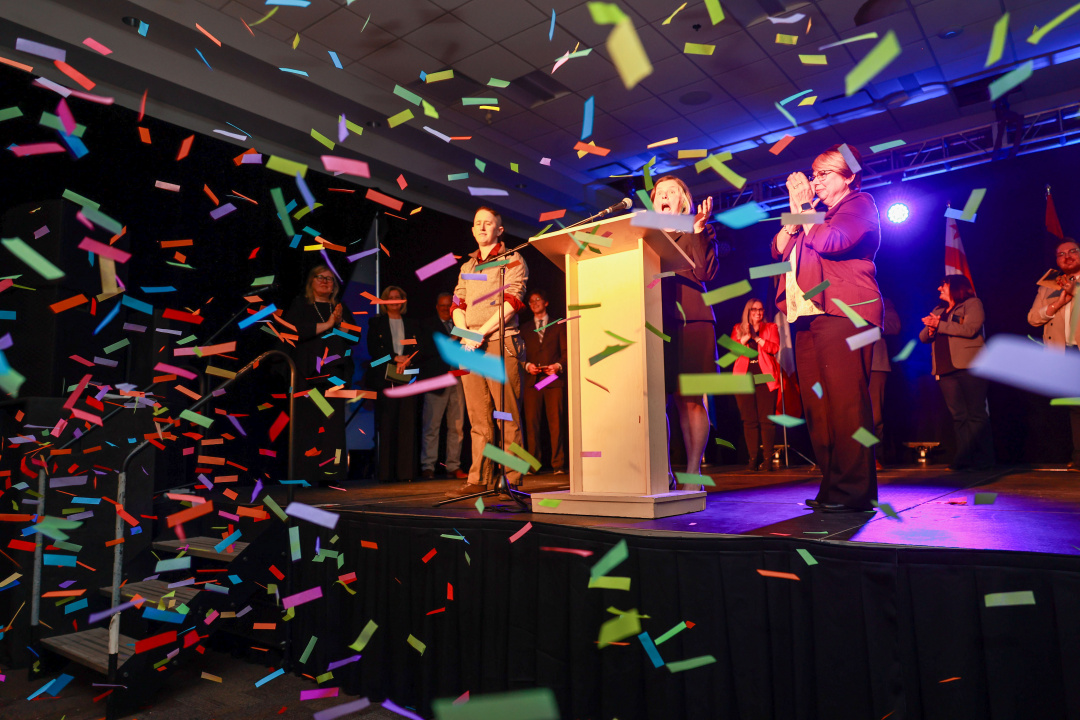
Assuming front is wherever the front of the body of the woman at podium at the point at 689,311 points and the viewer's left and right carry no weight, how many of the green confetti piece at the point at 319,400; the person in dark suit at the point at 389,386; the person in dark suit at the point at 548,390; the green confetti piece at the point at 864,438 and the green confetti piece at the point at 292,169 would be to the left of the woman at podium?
1

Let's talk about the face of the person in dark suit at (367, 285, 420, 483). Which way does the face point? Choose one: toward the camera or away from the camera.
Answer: toward the camera

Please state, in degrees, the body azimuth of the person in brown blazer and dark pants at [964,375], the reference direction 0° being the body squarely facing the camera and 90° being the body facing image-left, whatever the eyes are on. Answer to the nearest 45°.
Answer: approximately 90°

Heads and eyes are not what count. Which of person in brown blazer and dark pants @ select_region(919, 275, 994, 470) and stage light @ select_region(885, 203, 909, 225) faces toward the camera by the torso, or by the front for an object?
the stage light

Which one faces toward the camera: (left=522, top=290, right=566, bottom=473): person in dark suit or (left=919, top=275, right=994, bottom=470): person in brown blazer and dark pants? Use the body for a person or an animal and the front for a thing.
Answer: (left=522, top=290, right=566, bottom=473): person in dark suit

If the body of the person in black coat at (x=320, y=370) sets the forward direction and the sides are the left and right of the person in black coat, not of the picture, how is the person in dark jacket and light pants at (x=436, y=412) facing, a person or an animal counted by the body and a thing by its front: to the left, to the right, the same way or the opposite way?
the same way

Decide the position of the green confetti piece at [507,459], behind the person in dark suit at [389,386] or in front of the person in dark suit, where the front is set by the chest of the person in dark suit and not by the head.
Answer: in front

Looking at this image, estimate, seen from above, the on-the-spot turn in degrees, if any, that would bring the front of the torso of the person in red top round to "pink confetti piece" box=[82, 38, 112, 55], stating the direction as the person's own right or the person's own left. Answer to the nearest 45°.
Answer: approximately 45° to the person's own right

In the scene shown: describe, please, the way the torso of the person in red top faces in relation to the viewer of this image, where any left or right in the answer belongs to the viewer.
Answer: facing the viewer

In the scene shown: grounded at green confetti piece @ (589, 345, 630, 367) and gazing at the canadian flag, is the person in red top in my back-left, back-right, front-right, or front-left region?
front-left

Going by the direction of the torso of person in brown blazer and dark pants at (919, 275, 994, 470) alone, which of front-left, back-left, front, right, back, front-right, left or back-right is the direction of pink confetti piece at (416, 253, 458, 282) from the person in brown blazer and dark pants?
front

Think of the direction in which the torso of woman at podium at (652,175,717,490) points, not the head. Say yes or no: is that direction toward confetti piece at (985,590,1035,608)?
no

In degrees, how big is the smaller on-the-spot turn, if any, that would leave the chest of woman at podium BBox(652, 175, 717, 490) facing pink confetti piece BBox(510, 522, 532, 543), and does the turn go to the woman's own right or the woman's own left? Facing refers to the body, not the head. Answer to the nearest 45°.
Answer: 0° — they already face it

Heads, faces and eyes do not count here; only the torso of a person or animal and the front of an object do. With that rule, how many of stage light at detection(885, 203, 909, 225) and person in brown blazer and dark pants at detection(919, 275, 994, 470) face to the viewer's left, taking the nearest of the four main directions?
1

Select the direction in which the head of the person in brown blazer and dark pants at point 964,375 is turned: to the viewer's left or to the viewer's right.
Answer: to the viewer's left
